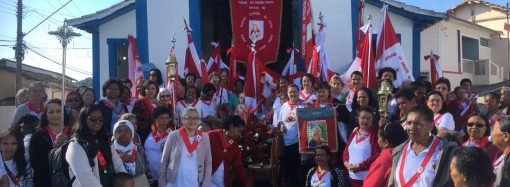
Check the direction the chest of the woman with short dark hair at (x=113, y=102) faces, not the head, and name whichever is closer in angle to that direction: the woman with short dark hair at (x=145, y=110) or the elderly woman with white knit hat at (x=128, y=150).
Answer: the elderly woman with white knit hat

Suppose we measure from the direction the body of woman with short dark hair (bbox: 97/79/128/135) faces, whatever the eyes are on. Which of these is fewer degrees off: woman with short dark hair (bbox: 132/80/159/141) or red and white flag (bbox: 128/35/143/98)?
the woman with short dark hair (bbox: 132/80/159/141)

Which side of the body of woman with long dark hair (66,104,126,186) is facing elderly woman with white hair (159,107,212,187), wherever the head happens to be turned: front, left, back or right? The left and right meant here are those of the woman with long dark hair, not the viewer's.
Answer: left

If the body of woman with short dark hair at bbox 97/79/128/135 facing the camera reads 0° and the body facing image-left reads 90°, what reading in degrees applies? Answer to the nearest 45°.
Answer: approximately 0°
